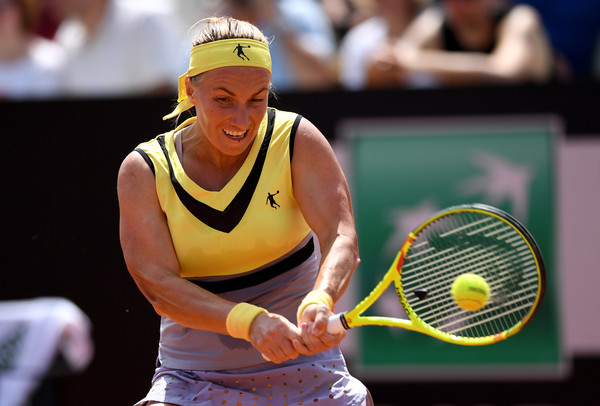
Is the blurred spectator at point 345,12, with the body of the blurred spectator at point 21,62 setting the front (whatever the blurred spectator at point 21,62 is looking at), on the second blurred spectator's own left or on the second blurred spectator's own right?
on the second blurred spectator's own left

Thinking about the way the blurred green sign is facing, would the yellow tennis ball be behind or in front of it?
in front

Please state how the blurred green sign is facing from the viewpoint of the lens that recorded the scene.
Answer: facing the viewer

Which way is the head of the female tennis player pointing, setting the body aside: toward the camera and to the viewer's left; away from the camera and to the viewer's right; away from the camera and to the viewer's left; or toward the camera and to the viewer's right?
toward the camera and to the viewer's right

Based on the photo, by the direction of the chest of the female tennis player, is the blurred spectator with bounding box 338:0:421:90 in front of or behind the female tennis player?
behind

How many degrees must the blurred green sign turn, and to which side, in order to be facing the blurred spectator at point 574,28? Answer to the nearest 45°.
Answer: approximately 135° to its left

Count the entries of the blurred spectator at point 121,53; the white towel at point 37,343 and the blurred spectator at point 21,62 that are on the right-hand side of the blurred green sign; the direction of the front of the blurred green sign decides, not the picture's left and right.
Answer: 3

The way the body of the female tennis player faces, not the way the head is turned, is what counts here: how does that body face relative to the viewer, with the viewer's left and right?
facing the viewer

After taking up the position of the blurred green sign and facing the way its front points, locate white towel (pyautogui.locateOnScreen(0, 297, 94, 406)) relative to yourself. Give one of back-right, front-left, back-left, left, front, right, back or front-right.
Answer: right

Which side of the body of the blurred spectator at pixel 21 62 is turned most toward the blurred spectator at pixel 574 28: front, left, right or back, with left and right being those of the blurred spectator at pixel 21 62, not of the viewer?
left

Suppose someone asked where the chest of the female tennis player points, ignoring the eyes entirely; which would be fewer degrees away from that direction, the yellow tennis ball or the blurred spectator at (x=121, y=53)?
the yellow tennis ball

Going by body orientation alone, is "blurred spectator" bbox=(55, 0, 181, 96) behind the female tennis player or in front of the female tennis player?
behind
